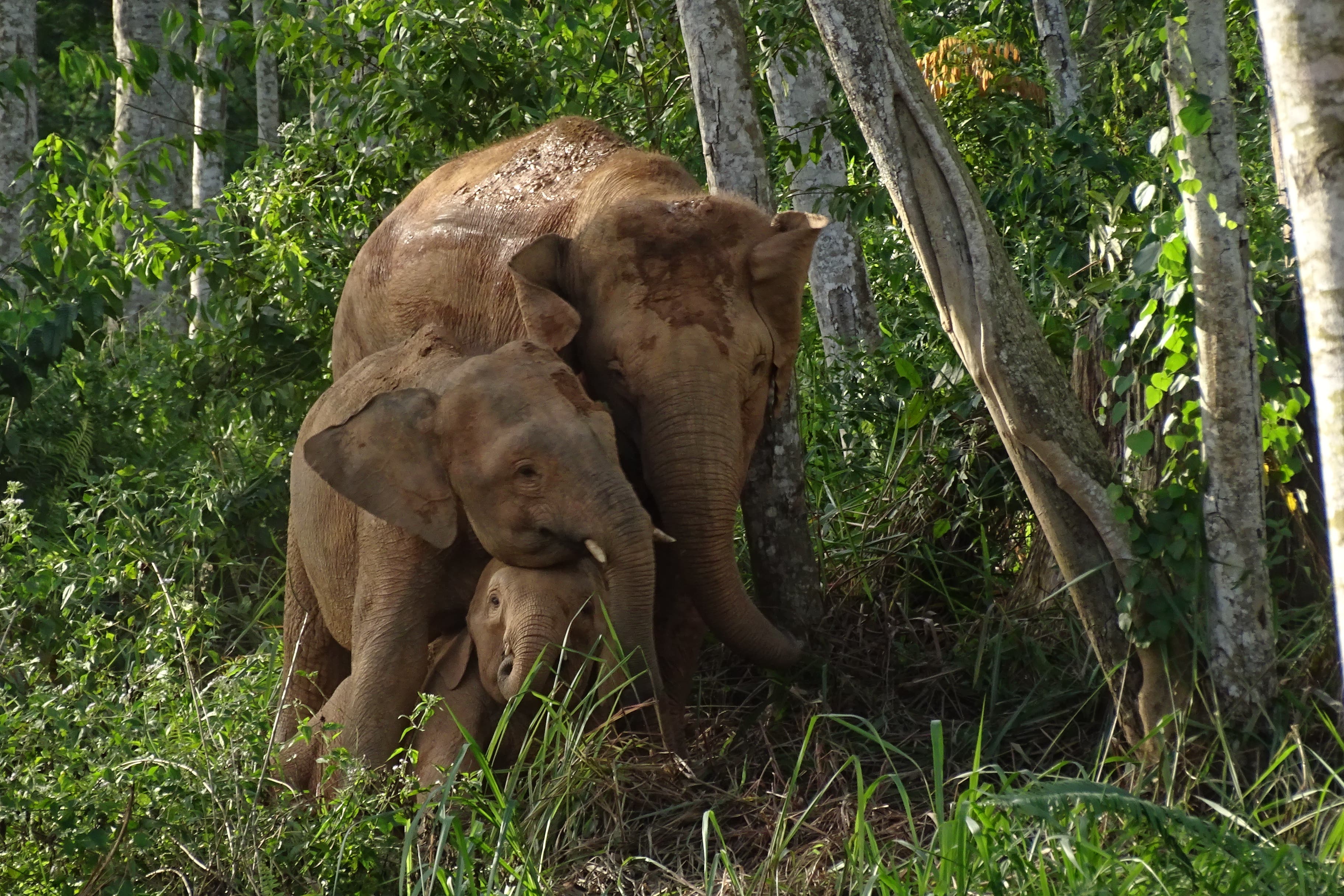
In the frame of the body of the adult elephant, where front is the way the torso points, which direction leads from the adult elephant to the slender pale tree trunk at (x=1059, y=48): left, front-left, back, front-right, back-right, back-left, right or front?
left

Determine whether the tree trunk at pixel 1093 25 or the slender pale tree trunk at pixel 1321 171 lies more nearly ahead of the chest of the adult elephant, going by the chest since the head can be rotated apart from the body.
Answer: the slender pale tree trunk

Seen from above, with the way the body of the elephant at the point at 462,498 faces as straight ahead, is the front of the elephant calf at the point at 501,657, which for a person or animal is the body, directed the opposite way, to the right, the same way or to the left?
the same way

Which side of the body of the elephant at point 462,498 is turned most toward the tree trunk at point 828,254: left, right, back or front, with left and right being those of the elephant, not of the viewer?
left

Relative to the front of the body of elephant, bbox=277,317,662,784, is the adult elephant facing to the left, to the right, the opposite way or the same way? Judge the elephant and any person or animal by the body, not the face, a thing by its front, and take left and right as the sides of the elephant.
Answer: the same way

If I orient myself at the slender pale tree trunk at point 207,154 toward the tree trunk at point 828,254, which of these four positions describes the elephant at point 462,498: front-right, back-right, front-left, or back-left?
front-right

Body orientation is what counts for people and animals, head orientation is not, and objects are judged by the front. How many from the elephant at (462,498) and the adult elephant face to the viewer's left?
0

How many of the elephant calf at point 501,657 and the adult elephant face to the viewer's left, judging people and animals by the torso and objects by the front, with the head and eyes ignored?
0

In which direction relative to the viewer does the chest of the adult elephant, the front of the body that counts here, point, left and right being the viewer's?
facing the viewer and to the right of the viewer

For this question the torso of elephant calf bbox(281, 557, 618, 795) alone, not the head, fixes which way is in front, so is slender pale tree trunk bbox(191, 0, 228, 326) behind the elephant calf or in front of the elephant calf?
behind

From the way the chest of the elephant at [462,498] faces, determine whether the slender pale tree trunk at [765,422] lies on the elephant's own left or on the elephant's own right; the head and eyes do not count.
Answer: on the elephant's own left

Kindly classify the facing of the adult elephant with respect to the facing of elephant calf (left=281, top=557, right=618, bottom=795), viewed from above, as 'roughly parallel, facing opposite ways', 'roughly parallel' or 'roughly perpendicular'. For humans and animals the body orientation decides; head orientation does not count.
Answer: roughly parallel

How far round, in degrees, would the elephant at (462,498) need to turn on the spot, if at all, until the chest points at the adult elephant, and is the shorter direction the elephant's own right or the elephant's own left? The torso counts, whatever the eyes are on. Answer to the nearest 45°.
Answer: approximately 90° to the elephant's own left

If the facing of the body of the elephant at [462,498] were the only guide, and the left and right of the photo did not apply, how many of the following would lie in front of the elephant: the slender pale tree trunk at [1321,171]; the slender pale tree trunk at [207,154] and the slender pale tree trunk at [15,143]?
1
